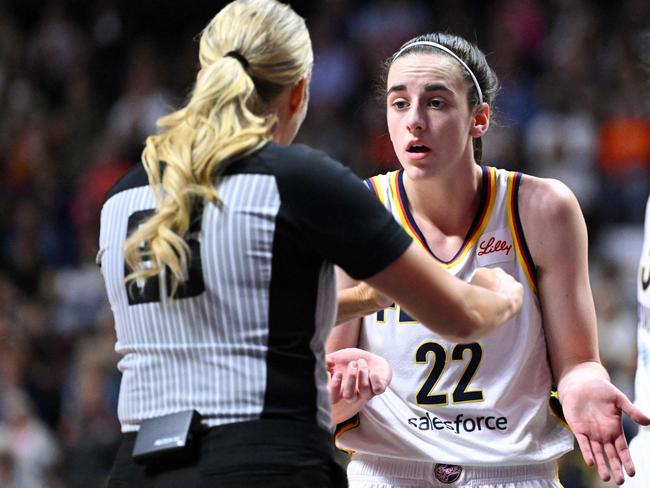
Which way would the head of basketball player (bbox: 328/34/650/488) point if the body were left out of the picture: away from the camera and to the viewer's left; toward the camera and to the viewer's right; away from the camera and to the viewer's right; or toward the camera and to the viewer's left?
toward the camera and to the viewer's left

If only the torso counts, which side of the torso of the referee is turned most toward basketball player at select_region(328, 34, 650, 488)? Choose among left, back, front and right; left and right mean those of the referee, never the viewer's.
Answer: front

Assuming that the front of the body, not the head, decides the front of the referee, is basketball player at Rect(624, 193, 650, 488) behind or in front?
in front

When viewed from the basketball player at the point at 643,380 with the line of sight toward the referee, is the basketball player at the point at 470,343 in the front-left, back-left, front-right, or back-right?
front-right

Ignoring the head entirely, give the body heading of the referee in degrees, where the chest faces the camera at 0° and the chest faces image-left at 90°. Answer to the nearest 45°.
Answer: approximately 225°

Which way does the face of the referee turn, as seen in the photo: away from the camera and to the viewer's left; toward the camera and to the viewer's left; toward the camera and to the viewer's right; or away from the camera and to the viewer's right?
away from the camera and to the viewer's right
